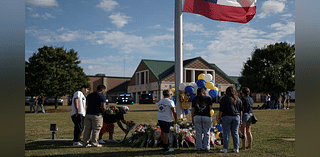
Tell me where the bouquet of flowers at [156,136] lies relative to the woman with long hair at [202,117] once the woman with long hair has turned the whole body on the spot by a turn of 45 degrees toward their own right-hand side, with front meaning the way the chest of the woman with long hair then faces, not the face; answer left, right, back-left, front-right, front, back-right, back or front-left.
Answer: left

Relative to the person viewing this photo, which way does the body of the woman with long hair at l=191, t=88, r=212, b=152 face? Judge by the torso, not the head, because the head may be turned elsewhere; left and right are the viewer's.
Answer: facing away from the viewer

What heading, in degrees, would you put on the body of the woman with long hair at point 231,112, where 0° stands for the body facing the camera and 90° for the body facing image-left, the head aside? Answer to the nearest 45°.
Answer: approximately 180°

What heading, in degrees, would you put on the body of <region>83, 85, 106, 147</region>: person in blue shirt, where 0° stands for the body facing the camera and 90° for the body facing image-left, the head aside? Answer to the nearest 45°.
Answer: approximately 225°

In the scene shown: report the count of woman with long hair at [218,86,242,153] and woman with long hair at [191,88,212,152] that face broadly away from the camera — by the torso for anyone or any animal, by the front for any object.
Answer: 2

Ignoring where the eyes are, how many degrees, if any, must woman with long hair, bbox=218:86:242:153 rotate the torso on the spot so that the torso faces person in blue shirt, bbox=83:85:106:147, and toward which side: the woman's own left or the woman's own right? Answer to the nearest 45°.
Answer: approximately 90° to the woman's own left
